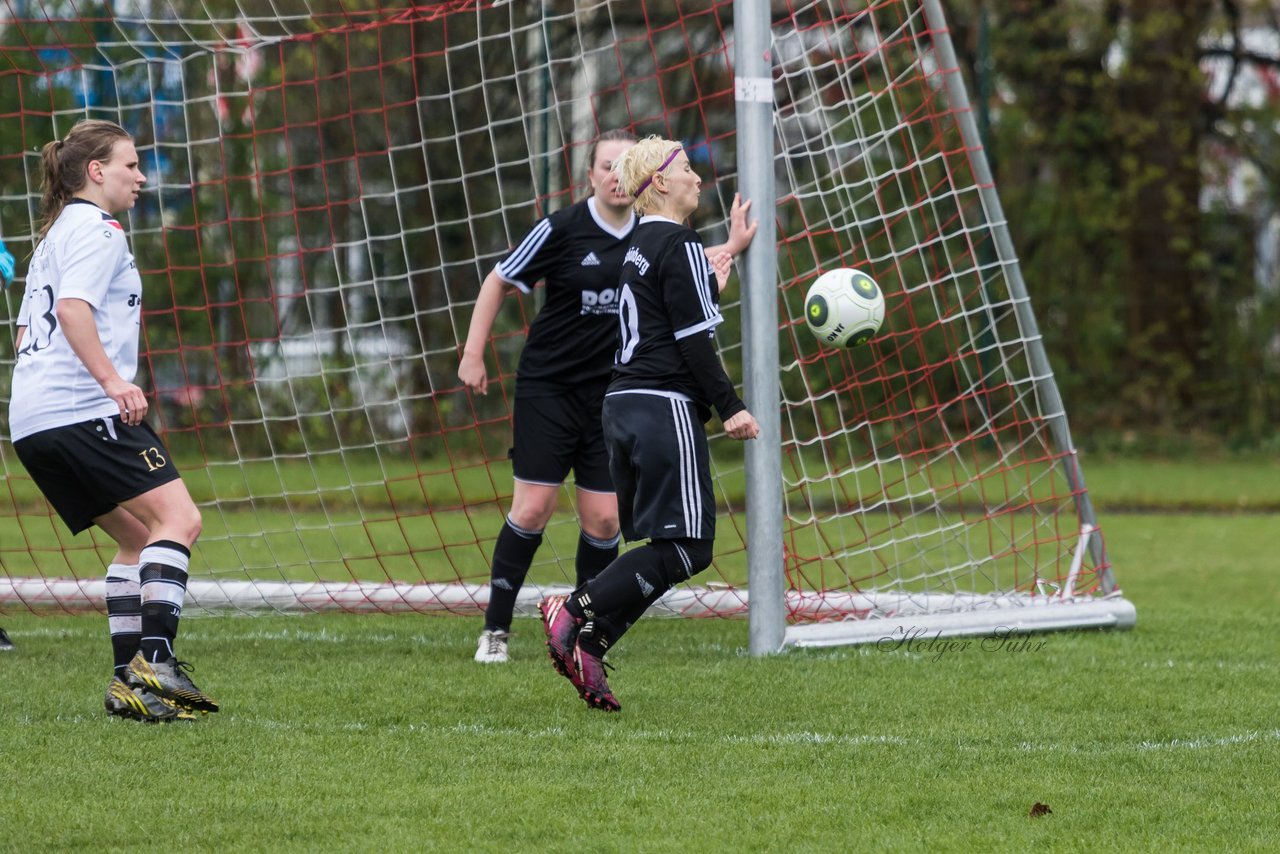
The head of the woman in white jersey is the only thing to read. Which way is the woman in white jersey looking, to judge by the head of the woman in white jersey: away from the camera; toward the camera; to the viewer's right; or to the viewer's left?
to the viewer's right

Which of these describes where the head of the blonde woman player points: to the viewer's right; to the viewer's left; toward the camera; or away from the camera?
to the viewer's right

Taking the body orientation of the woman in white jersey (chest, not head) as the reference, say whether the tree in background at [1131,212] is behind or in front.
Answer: in front

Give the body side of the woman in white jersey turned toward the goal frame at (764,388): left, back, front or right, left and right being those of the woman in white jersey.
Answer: front

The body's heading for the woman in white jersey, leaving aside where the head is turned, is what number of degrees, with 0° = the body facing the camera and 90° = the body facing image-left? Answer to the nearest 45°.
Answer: approximately 270°

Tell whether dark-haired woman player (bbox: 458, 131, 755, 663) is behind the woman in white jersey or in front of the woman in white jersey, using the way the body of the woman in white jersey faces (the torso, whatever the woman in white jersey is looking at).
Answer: in front
